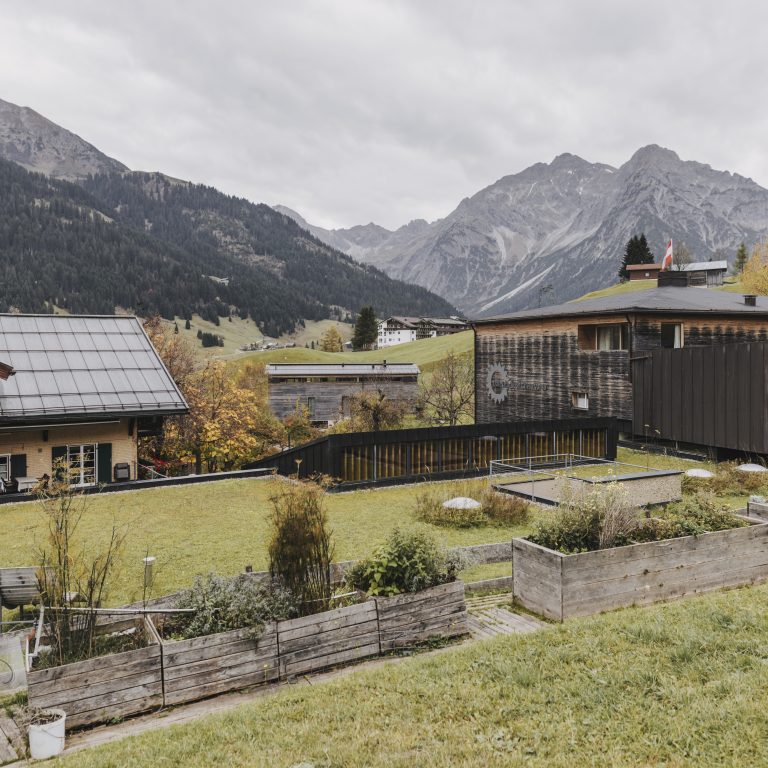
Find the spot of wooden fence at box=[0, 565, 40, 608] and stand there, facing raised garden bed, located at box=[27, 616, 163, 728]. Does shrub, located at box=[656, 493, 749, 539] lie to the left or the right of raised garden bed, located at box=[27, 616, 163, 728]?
left

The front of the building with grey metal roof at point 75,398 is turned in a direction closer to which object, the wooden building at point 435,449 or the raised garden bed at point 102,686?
the raised garden bed

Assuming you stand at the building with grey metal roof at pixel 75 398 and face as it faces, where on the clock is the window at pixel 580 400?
The window is roughly at 9 o'clock from the building with grey metal roof.

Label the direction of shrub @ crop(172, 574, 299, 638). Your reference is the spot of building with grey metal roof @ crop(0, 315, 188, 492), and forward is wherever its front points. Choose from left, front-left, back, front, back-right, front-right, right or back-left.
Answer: front

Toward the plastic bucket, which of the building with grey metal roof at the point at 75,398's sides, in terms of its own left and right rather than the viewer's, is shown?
front

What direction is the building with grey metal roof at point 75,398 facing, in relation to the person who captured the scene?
facing the viewer

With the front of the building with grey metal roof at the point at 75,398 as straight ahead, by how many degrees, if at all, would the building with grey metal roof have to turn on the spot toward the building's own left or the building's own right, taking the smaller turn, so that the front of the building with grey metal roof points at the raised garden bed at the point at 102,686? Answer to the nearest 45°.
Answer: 0° — it already faces it

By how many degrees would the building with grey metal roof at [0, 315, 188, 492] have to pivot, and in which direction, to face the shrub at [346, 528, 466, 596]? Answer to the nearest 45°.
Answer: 0° — it already faces it

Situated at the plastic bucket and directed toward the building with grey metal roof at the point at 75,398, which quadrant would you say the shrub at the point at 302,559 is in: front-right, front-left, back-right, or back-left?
front-right

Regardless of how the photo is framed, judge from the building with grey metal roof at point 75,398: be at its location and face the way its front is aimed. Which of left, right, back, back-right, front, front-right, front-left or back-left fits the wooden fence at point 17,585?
front

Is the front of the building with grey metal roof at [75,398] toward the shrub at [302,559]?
yes

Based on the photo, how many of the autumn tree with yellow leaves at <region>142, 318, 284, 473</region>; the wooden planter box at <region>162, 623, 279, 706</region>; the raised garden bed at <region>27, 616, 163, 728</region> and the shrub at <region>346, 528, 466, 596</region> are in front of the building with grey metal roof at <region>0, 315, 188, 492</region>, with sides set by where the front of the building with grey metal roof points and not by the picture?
3

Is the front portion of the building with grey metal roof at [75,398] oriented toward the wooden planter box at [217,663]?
yes

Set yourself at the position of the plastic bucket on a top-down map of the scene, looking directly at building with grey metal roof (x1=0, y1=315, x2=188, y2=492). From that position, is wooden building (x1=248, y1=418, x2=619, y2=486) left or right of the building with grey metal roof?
right

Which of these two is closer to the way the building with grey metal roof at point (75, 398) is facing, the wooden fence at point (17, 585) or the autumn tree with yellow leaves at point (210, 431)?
the wooden fence

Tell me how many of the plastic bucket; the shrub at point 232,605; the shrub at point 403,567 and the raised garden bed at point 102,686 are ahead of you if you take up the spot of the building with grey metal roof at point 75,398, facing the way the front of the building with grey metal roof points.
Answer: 4
